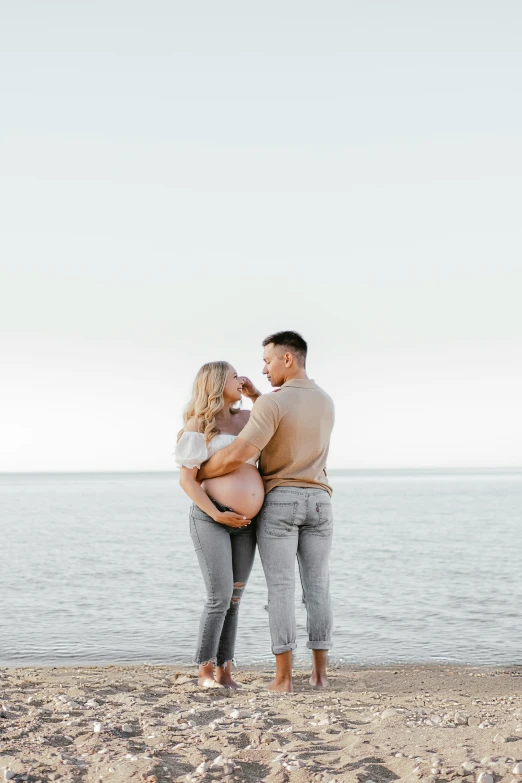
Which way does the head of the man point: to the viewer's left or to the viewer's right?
to the viewer's left

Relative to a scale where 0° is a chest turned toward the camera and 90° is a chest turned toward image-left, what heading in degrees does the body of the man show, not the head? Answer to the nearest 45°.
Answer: approximately 135°

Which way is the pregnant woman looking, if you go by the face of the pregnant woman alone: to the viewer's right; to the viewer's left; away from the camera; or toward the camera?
to the viewer's right

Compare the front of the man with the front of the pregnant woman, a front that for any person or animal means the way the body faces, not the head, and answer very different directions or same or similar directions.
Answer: very different directions
